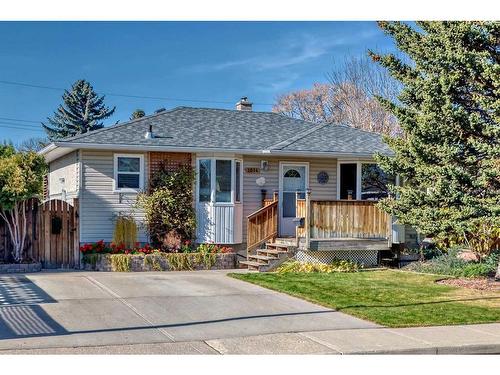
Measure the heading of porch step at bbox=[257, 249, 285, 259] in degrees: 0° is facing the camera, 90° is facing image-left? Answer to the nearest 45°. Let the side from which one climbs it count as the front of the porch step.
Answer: approximately 45°

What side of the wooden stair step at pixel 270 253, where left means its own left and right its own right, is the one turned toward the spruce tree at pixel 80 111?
right

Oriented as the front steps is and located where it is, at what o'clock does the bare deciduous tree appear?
The bare deciduous tree is roughly at 5 o'clock from the front steps.

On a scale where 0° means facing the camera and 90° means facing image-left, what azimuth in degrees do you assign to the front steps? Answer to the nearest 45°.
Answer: approximately 45°

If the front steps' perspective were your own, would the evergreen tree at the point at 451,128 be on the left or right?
on its left

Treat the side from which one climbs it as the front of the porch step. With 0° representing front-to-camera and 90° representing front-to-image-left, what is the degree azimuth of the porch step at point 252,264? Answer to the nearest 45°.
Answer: approximately 45°

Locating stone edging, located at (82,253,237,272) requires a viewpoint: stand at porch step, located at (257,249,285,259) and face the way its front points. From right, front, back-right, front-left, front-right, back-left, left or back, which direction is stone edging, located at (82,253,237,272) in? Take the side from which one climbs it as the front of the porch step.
front-right

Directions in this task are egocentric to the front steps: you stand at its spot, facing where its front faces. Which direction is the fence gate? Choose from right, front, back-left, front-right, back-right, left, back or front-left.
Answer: front-right

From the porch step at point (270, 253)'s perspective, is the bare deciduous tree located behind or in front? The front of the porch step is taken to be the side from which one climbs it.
behind
